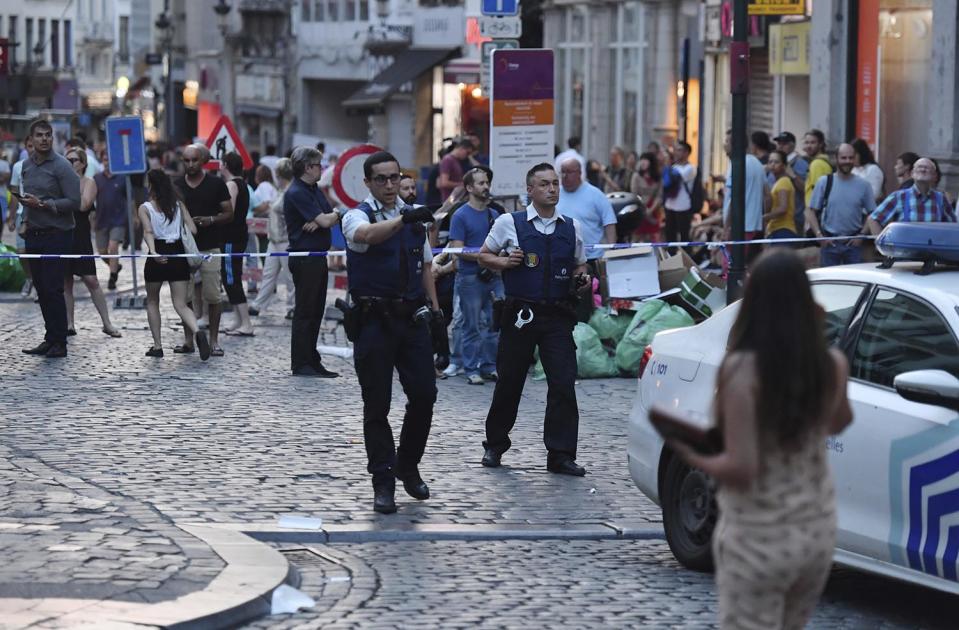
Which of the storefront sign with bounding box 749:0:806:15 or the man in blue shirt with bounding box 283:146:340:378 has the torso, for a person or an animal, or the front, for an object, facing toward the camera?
the storefront sign

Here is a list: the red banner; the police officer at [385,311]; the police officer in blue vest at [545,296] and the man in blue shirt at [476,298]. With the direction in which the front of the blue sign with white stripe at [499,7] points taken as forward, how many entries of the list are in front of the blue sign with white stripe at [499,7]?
3

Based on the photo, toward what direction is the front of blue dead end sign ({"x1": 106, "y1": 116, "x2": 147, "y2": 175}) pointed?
toward the camera

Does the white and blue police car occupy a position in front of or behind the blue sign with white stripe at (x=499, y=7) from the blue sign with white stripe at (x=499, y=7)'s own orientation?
in front

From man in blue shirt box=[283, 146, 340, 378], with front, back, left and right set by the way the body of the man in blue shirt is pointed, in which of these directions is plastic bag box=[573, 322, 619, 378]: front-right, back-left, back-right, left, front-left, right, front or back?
front

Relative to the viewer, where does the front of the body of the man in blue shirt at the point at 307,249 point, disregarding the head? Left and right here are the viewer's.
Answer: facing to the right of the viewer

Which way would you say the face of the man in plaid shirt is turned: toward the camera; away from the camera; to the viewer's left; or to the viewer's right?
toward the camera

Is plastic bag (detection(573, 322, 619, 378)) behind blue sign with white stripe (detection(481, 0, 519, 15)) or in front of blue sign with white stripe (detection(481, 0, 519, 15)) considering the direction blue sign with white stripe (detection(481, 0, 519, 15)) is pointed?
in front

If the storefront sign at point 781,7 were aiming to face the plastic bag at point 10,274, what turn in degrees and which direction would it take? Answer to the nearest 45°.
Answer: approximately 90° to its right

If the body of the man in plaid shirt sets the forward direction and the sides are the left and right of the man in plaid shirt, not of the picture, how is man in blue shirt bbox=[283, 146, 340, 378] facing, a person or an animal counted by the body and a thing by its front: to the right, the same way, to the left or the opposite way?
to the left

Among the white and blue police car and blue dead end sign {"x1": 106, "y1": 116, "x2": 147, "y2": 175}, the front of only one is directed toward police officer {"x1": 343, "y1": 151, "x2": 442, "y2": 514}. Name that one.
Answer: the blue dead end sign

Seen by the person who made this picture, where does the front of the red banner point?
facing the viewer and to the left of the viewer

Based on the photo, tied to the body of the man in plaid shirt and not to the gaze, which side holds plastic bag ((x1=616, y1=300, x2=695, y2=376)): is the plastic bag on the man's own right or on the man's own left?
on the man's own right

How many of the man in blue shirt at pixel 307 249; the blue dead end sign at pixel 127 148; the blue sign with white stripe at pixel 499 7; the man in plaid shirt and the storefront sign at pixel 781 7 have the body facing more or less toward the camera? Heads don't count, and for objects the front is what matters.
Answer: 4

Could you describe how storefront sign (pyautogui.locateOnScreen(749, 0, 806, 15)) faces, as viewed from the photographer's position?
facing the viewer

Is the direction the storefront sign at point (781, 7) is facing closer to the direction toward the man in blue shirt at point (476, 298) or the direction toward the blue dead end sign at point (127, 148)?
the man in blue shirt
